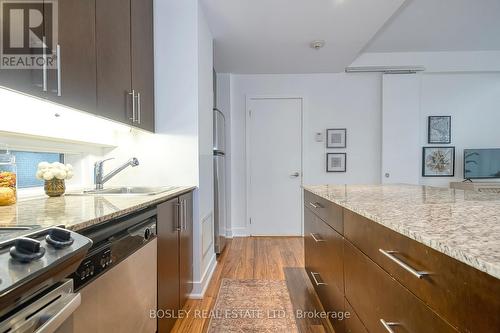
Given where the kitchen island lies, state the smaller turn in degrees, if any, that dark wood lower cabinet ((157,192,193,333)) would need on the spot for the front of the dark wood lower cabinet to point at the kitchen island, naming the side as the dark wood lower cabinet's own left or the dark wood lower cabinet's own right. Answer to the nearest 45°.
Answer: approximately 45° to the dark wood lower cabinet's own right

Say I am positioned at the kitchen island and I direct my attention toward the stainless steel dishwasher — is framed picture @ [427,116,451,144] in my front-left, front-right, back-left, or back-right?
back-right

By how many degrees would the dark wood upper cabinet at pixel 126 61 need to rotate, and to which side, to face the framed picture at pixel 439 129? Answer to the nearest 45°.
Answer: approximately 45° to its left

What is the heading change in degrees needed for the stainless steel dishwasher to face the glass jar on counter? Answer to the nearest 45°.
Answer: approximately 180°

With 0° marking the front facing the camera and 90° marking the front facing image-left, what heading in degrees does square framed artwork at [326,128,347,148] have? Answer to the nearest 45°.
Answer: approximately 0°

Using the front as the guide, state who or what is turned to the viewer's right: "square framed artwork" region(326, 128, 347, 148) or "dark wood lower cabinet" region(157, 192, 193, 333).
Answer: the dark wood lower cabinet

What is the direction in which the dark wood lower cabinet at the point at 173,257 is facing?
to the viewer's right

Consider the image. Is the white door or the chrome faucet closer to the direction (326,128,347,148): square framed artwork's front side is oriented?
the chrome faucet

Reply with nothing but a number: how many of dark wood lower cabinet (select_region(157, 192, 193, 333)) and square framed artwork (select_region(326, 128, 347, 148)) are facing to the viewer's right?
1

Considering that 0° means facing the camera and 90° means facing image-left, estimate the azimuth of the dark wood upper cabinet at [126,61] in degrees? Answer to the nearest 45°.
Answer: approximately 315°

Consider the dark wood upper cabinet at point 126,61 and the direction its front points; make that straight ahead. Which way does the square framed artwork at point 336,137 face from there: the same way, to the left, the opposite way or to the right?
to the right
